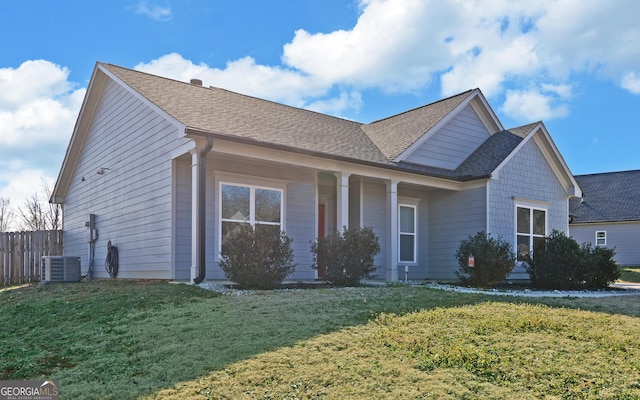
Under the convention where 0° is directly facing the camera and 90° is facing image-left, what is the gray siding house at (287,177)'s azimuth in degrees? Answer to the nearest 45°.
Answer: approximately 315°

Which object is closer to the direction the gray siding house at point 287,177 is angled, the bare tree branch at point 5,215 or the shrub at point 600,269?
the shrub

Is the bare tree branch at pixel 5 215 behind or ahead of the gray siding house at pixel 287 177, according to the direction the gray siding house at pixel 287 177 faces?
behind

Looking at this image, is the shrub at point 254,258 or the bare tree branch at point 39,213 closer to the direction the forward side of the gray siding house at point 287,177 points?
the shrub

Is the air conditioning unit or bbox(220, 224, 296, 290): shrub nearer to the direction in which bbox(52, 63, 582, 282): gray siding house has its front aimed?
the shrub

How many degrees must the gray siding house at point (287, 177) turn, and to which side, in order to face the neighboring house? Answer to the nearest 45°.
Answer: approximately 90° to its left

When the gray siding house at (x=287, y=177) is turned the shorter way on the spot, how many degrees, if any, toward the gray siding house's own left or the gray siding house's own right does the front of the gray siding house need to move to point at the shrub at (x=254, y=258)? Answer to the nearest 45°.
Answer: approximately 45° to the gray siding house's own right

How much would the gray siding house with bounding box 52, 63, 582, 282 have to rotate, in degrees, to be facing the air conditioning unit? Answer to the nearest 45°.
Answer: approximately 135° to its right
